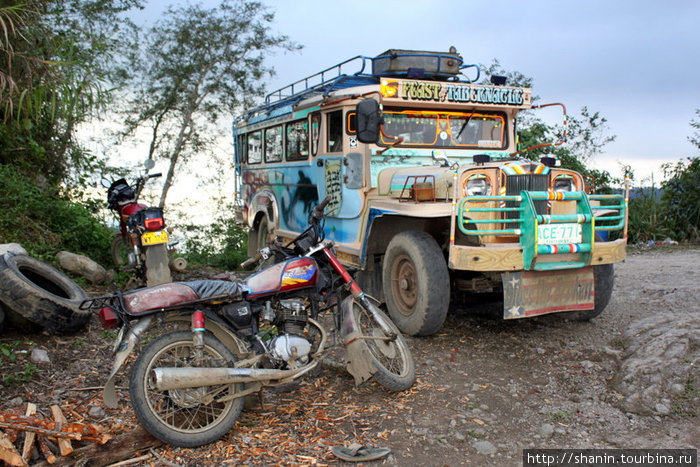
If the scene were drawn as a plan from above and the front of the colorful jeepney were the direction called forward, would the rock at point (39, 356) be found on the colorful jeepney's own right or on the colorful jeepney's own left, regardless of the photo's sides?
on the colorful jeepney's own right

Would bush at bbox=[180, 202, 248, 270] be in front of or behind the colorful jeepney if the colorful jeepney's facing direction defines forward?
behind

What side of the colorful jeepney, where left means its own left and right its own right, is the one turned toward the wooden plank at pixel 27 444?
right

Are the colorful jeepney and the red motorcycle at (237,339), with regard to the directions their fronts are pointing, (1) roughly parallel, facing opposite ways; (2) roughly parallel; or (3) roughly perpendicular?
roughly perpendicular

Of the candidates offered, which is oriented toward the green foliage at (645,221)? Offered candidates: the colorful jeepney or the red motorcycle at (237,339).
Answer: the red motorcycle

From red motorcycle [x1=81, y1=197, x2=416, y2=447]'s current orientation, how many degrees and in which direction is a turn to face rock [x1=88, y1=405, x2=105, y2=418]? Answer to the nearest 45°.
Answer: approximately 135° to its left

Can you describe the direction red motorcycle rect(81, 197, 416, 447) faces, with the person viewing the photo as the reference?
facing away from the viewer and to the right of the viewer

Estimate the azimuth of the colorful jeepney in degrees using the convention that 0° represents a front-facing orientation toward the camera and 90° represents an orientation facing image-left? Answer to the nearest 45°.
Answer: approximately 315°

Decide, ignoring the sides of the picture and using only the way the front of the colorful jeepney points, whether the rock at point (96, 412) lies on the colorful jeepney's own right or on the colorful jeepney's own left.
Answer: on the colorful jeepney's own right

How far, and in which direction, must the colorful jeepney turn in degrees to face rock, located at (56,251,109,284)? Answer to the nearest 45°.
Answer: approximately 135° to its right

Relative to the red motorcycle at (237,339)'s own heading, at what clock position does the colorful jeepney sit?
The colorful jeepney is roughly at 12 o'clock from the red motorcycle.

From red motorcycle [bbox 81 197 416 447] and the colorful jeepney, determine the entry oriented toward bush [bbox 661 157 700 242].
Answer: the red motorcycle
